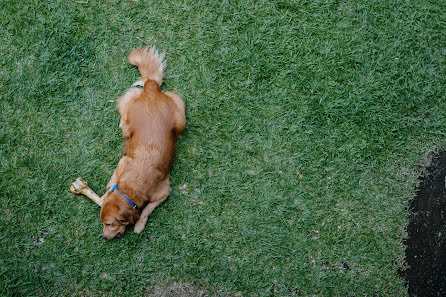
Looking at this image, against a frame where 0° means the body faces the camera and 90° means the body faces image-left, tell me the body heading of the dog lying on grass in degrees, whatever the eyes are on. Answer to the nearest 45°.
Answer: approximately 0°
